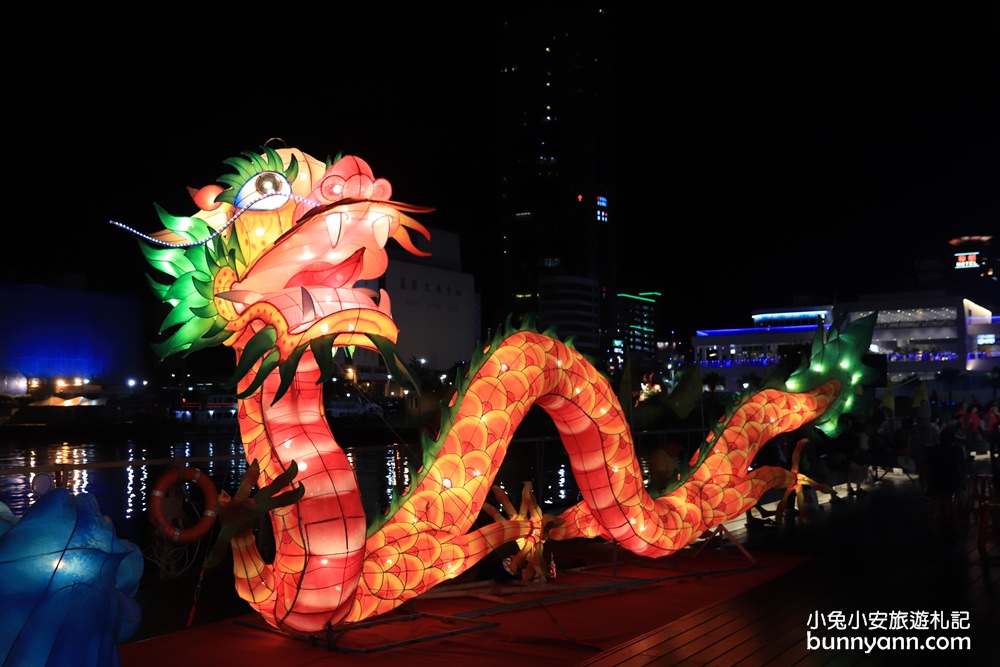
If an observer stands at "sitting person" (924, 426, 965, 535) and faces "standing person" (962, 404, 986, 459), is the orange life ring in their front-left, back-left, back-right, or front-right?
back-left

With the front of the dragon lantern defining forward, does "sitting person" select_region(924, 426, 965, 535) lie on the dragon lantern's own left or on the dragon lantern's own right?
on the dragon lantern's own left

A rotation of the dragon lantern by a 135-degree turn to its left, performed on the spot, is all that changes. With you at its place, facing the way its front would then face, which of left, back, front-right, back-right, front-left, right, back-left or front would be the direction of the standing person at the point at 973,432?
front-right
